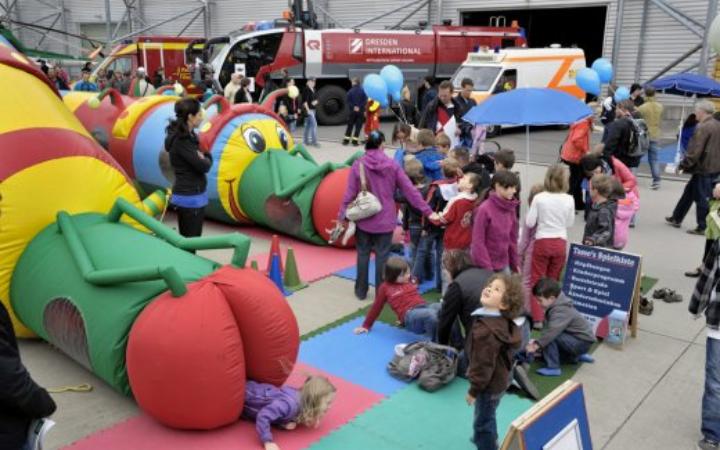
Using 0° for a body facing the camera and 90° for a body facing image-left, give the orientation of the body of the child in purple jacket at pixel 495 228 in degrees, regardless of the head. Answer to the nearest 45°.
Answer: approximately 315°

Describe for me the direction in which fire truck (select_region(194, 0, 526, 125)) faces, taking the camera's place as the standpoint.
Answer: facing to the left of the viewer

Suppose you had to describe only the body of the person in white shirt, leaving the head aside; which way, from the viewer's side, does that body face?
away from the camera

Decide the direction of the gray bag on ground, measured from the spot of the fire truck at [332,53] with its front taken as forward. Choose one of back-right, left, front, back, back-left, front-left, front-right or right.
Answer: left

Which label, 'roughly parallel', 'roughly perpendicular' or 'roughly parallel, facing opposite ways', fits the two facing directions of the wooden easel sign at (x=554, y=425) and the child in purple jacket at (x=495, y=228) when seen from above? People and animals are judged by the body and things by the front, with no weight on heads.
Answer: roughly parallel

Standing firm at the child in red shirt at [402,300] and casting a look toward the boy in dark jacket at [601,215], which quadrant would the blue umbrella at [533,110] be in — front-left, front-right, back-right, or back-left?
front-left

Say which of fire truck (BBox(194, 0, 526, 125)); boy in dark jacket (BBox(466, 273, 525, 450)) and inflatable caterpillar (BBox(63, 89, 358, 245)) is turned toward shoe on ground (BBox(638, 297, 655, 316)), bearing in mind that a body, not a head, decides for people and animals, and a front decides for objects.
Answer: the inflatable caterpillar

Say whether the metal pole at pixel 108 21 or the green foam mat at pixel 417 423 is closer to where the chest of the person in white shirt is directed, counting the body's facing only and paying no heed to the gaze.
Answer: the metal pole

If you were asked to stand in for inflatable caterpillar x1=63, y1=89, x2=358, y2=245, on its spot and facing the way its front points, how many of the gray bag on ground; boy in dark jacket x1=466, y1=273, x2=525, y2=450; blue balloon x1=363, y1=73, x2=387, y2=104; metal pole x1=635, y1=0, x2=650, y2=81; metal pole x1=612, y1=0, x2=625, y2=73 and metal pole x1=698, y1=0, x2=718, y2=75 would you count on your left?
4

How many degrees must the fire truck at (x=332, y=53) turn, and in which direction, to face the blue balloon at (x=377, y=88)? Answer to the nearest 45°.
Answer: approximately 90° to its left

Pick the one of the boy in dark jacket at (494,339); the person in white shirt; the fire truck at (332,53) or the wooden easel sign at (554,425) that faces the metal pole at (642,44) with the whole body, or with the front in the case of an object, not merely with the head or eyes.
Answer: the person in white shirt

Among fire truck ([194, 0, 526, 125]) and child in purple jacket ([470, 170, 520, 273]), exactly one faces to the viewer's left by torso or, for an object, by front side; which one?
the fire truck

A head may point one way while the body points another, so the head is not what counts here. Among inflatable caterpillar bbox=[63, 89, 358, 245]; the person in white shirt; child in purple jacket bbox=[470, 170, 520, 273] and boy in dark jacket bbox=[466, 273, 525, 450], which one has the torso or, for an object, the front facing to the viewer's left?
the boy in dark jacket
